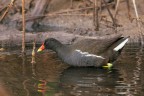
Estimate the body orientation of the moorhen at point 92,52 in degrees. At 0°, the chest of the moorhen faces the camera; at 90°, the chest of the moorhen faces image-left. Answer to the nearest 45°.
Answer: approximately 90°
